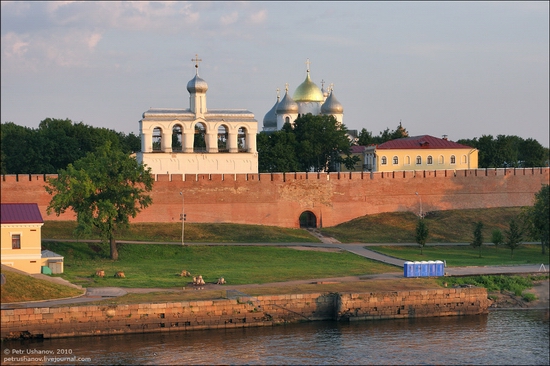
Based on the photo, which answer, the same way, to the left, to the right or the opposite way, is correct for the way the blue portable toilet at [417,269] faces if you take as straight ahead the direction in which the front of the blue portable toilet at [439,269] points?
the same way

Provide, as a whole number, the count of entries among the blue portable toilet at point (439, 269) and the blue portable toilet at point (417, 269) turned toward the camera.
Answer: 2

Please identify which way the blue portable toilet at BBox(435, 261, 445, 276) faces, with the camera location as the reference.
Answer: facing the viewer

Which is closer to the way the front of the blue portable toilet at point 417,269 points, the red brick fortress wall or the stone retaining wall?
the stone retaining wall

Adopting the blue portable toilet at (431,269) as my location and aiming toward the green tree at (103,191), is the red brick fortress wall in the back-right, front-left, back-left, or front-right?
front-right

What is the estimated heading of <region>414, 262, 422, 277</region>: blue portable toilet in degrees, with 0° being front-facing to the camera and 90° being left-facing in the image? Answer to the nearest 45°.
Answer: approximately 0°

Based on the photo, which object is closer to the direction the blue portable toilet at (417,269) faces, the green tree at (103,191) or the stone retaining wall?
the stone retaining wall

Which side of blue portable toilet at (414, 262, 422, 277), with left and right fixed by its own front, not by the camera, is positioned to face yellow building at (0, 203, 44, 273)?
right

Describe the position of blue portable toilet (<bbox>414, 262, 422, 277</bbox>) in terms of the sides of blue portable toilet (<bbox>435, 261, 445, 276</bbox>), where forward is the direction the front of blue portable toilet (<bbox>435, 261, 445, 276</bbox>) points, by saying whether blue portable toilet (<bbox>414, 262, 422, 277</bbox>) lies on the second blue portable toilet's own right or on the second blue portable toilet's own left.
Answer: on the second blue portable toilet's own right

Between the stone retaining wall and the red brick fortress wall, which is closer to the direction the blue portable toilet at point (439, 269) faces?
the stone retaining wall

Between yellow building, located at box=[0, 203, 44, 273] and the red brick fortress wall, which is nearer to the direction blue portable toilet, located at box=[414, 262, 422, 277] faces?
the yellow building

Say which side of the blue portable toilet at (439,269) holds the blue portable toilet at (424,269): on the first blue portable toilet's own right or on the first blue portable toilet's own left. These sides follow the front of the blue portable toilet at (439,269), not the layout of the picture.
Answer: on the first blue portable toilet's own right

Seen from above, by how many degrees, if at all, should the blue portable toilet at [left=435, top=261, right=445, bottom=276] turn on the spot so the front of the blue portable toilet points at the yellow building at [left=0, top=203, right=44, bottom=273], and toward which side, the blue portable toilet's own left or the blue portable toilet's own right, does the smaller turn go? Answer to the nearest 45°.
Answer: approximately 90° to the blue portable toilet's own right

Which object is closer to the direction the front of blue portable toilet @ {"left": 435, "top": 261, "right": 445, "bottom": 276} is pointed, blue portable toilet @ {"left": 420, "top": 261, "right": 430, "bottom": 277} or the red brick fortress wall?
the blue portable toilet
